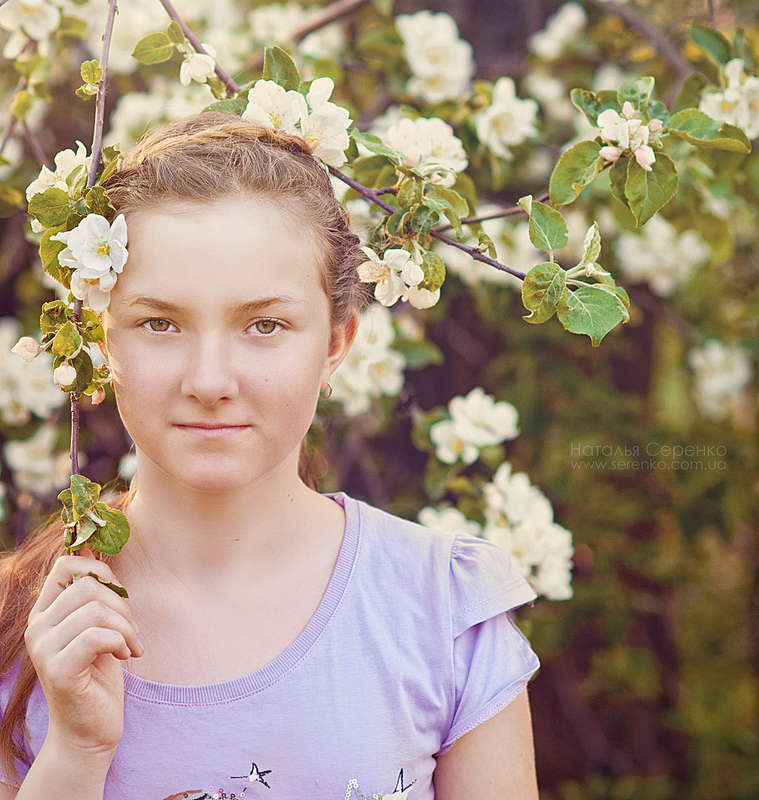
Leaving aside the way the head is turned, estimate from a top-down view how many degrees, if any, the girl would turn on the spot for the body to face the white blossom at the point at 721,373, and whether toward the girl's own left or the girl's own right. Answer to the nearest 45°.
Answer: approximately 135° to the girl's own left

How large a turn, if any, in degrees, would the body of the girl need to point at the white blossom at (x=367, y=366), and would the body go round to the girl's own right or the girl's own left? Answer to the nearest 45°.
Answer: approximately 180°

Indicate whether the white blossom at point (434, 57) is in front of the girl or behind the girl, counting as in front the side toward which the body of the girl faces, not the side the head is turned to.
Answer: behind

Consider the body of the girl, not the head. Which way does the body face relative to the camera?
toward the camera
